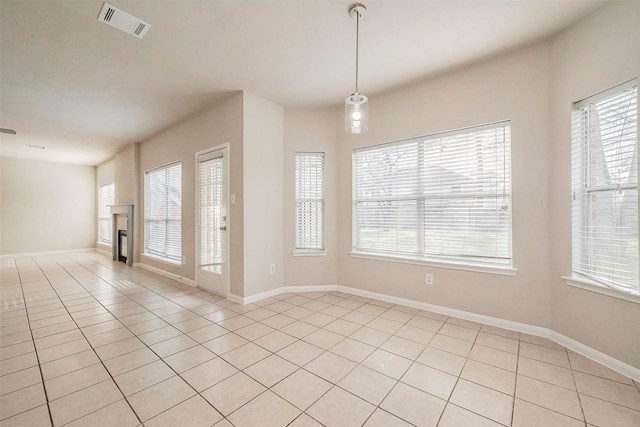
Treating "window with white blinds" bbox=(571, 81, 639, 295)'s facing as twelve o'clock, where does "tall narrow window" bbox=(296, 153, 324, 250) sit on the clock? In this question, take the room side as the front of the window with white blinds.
The tall narrow window is roughly at 1 o'clock from the window with white blinds.

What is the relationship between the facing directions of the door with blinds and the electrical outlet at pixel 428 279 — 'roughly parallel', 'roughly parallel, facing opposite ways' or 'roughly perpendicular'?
roughly parallel

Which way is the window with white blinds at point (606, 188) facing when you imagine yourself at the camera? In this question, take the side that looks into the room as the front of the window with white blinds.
facing the viewer and to the left of the viewer

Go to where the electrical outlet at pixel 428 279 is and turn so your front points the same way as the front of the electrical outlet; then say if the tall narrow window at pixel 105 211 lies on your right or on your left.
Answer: on your right

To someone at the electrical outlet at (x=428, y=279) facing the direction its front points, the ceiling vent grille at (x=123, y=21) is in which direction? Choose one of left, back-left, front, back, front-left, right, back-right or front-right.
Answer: front-right

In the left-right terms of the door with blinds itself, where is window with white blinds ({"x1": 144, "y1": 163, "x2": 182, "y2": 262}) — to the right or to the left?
on its right

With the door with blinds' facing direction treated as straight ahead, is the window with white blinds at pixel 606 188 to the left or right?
on its left

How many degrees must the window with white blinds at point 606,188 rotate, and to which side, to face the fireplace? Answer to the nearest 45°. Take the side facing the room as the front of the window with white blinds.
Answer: approximately 45° to its right

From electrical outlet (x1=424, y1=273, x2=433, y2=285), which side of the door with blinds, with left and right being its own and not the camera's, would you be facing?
left

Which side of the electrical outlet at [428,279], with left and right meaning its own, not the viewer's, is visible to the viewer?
front

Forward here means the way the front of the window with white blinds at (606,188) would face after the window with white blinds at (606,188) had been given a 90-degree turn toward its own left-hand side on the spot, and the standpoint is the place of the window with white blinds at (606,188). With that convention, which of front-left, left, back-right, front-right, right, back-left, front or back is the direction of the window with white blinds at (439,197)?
back-right

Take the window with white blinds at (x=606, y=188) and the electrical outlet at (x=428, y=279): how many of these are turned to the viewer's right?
0

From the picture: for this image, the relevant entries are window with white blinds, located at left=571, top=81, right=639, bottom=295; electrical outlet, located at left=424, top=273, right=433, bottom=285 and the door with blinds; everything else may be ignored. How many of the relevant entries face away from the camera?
0

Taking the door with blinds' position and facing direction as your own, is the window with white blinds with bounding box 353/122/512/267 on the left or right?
on its left

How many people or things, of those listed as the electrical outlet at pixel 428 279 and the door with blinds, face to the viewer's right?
0
